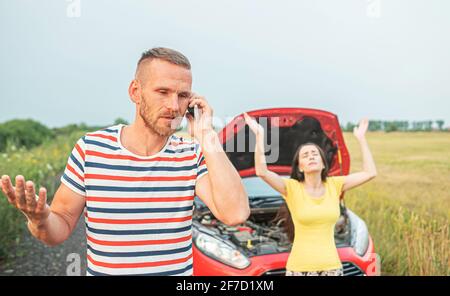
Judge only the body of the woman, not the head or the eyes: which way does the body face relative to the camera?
toward the camera

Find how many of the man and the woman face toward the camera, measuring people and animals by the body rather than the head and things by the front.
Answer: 2

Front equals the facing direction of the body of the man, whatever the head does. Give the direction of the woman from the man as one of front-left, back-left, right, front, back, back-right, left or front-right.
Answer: back-left

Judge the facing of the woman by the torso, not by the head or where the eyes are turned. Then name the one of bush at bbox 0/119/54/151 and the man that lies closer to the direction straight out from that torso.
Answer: the man

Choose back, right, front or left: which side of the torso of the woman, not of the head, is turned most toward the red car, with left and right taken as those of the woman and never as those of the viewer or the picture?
back

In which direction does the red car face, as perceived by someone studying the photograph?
facing the viewer and to the right of the viewer

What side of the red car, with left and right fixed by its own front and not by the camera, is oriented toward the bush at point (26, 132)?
back

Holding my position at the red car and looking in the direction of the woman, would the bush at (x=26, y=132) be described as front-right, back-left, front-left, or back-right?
back-right

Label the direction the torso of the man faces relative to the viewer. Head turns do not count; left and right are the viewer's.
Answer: facing the viewer

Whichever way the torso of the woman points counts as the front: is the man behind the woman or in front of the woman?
in front
